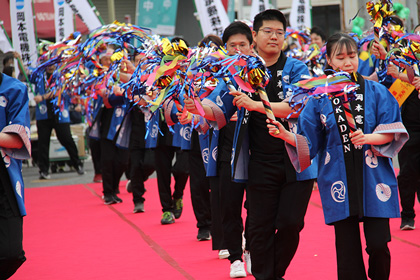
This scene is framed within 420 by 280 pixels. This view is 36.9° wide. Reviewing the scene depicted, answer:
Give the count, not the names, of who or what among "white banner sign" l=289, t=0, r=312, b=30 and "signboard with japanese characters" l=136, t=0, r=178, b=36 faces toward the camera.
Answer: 2

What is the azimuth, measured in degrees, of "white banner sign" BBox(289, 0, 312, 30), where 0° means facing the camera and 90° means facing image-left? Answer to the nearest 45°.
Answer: approximately 0°

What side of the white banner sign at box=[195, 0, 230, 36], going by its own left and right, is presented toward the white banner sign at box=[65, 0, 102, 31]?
right

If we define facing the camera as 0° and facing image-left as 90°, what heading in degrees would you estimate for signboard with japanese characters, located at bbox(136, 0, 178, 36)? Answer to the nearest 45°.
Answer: approximately 0°

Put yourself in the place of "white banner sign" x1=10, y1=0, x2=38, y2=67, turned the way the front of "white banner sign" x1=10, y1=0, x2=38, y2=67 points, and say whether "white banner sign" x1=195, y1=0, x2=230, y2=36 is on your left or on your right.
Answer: on your left
